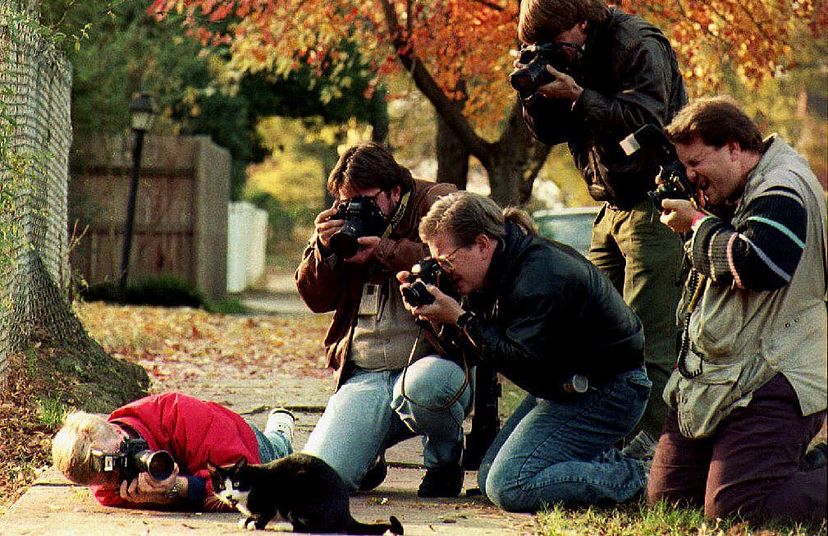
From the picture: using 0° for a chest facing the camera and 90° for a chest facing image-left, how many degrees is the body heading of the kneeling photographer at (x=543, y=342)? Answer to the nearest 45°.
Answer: approximately 90°

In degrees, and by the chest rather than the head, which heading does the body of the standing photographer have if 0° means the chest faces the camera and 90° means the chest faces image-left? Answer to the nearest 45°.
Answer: approximately 45°

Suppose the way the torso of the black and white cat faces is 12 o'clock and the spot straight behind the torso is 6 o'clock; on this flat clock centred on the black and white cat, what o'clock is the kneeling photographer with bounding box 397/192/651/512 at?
The kneeling photographer is roughly at 5 o'clock from the black and white cat.

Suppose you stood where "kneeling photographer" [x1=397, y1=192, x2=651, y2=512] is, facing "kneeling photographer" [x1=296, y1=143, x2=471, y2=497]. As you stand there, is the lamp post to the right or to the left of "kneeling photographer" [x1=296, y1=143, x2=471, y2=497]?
right

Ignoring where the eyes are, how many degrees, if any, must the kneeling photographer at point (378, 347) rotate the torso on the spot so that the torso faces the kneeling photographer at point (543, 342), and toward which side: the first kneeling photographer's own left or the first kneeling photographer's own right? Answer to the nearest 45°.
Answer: approximately 90° to the first kneeling photographer's own left

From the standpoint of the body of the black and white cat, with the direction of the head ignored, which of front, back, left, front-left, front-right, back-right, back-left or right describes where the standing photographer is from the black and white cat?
back-right

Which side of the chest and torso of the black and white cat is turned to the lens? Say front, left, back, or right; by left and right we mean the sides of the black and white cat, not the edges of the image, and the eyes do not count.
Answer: left

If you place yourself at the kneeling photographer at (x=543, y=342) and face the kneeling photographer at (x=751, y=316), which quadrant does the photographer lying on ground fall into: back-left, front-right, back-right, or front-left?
back-right

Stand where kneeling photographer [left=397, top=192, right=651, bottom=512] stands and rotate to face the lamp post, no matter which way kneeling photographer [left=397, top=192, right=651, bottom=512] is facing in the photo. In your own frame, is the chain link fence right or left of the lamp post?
left

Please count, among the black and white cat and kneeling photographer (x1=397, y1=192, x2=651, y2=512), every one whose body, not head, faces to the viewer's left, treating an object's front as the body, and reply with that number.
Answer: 2

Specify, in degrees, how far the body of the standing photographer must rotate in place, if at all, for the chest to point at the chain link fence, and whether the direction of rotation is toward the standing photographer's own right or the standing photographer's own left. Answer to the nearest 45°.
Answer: approximately 45° to the standing photographer's own right

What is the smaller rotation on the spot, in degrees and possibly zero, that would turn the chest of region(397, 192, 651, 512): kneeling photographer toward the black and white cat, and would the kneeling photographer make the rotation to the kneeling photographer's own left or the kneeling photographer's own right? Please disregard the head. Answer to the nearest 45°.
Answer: approximately 45° to the kneeling photographer's own left
